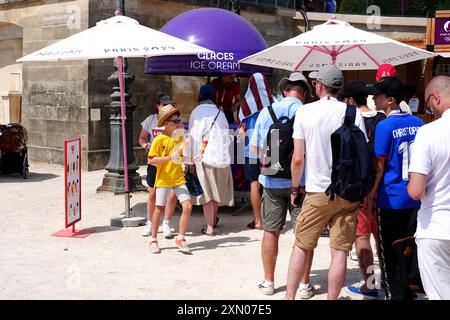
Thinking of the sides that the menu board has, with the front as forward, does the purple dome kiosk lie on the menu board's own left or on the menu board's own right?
on the menu board's own left

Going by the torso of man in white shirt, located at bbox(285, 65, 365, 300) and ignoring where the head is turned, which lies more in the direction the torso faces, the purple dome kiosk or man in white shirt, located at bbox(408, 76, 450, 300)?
the purple dome kiosk

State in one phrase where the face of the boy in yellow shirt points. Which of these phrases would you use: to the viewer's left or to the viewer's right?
to the viewer's right

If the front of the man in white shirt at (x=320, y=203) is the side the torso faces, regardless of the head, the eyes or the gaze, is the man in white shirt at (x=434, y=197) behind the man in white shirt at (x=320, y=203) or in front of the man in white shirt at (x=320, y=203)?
behind

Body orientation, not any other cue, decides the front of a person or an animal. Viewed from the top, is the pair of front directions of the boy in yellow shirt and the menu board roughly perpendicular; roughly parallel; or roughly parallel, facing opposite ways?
roughly parallel

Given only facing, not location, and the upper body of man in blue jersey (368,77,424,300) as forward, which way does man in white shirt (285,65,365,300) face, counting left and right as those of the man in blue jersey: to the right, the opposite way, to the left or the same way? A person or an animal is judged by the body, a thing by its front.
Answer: the same way

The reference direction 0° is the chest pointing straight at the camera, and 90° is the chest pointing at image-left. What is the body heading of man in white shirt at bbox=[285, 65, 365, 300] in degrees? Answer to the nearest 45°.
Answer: approximately 135°

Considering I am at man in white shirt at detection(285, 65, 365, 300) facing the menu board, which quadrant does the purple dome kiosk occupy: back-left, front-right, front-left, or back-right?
front-right

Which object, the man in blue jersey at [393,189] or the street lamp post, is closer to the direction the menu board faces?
the man in blue jersey

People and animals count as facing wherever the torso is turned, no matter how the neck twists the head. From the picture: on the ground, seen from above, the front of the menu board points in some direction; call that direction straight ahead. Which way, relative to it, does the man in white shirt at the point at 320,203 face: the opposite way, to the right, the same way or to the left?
the opposite way

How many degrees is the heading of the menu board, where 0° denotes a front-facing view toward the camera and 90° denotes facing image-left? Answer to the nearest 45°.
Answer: approximately 315°

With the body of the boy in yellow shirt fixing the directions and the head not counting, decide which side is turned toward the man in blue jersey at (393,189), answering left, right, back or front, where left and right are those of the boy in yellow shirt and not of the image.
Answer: front

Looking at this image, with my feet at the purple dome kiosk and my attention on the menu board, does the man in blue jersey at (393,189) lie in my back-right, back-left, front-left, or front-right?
front-left

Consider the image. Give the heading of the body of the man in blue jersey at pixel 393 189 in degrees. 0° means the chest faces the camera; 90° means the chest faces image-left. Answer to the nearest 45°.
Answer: approximately 135°

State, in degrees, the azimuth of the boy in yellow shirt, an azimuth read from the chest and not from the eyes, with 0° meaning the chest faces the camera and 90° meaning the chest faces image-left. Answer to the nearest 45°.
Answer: approximately 315°

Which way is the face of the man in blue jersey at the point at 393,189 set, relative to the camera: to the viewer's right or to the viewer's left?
to the viewer's left

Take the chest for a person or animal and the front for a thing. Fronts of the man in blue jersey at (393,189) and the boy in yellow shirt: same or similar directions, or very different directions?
very different directions
